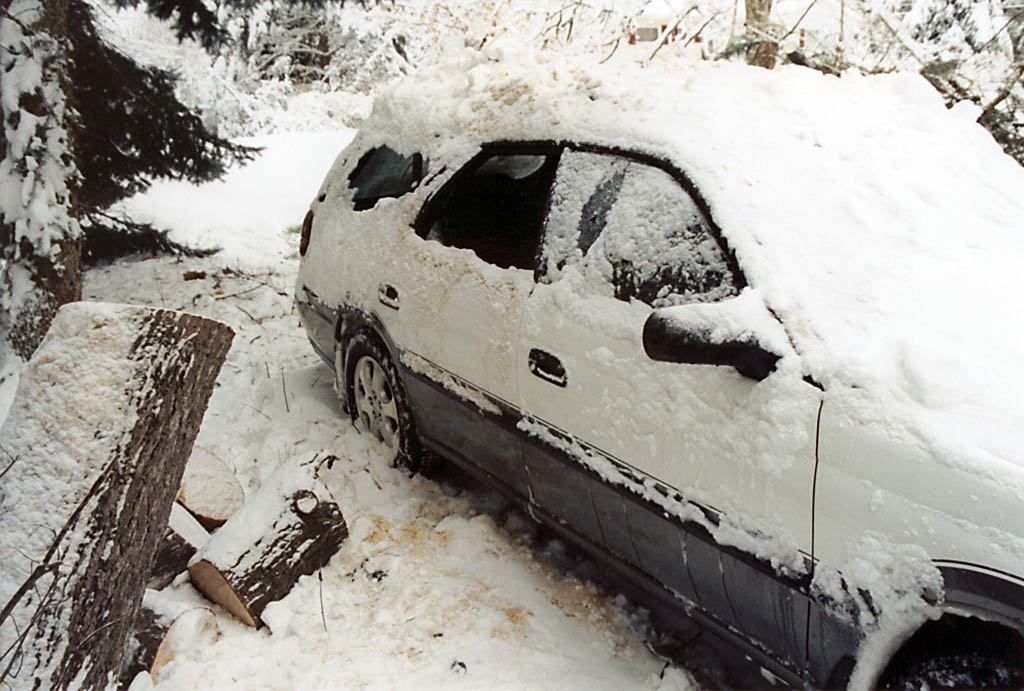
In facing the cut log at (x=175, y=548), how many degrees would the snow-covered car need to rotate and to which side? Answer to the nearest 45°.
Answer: approximately 135° to its right

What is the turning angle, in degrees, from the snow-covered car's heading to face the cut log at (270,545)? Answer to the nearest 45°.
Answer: approximately 135° to its right

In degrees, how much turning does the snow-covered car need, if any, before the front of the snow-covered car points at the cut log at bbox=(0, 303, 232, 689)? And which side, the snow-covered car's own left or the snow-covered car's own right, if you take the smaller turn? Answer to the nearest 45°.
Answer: approximately 90° to the snow-covered car's own right

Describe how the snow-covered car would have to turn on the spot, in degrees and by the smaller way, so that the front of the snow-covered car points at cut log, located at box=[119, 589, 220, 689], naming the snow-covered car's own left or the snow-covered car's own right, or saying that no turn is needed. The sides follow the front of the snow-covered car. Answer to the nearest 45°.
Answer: approximately 90° to the snow-covered car's own right

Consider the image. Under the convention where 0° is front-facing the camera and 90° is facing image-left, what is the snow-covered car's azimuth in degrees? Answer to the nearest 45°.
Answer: approximately 315°

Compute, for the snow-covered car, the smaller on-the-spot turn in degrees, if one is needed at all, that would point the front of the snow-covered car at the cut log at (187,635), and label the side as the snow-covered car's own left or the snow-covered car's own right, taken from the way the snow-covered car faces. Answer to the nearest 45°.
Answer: approximately 90° to the snow-covered car's own right

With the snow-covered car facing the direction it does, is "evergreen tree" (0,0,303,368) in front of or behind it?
behind

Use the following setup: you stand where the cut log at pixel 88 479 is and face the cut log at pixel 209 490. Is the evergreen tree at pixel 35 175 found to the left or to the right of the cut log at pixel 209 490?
left
